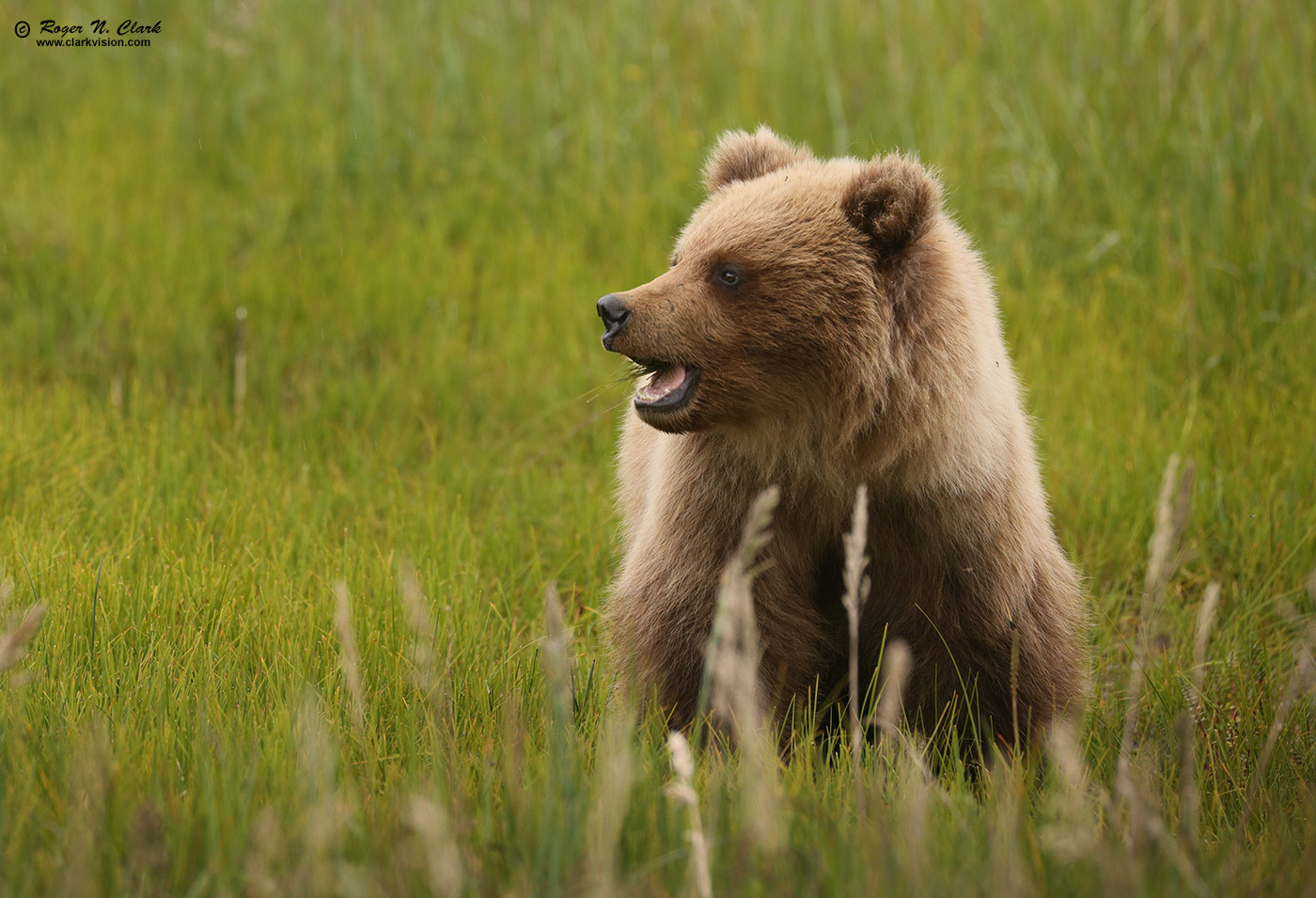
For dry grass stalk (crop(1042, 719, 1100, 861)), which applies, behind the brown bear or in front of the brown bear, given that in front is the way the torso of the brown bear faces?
in front

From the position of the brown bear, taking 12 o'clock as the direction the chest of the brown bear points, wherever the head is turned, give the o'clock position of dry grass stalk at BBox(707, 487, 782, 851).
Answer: The dry grass stalk is roughly at 12 o'clock from the brown bear.

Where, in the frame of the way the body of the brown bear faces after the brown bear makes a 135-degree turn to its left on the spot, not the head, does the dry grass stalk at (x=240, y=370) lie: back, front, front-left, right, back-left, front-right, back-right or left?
left

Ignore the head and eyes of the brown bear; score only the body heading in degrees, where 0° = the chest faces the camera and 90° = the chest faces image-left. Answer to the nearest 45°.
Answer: approximately 0°

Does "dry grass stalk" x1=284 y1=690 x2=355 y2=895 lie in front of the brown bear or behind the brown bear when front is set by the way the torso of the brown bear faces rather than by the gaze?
in front
